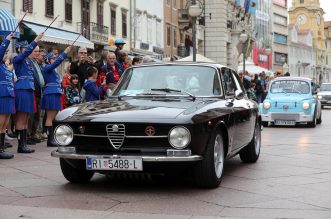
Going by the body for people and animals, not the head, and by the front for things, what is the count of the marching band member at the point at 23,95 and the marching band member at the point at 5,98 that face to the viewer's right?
2

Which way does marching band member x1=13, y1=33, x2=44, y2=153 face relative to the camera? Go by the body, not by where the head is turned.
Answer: to the viewer's right

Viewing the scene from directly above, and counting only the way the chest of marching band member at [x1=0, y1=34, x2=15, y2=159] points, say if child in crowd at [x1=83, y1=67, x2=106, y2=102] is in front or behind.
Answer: in front

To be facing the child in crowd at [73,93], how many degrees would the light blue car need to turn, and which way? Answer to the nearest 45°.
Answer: approximately 45° to its right

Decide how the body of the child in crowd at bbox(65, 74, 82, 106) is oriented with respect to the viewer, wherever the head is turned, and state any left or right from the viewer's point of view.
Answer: facing the viewer and to the right of the viewer

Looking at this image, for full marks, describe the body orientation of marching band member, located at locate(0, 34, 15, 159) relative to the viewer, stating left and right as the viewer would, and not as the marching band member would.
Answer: facing to the right of the viewer

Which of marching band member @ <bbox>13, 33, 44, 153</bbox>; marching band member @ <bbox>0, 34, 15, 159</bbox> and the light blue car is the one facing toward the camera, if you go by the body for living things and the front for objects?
the light blue car

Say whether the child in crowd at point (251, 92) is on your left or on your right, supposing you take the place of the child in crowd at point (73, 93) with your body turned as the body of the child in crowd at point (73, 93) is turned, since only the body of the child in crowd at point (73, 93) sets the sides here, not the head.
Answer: on your left

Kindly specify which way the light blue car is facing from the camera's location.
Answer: facing the viewer

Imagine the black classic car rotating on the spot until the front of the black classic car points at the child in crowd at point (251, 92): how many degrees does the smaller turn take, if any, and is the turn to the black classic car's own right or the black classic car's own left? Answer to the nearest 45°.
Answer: approximately 135° to the black classic car's own right
